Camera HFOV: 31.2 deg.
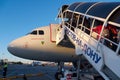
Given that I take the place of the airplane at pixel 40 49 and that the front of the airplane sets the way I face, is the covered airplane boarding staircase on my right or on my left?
on my left

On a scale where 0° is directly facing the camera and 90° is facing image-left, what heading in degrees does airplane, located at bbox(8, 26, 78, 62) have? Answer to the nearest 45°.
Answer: approximately 90°

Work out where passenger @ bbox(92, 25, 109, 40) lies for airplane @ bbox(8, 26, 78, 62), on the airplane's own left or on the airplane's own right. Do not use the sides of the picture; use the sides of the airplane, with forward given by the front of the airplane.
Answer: on the airplane's own left

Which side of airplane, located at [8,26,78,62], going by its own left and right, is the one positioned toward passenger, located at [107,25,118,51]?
left
